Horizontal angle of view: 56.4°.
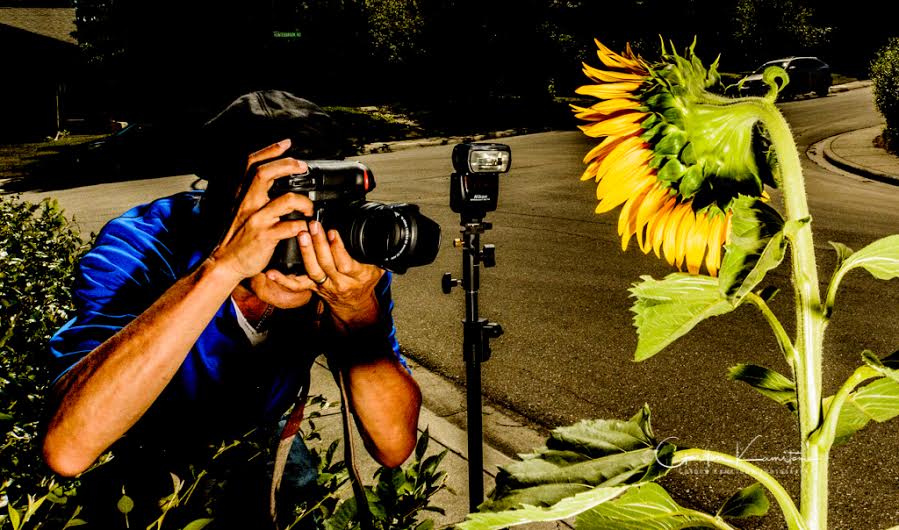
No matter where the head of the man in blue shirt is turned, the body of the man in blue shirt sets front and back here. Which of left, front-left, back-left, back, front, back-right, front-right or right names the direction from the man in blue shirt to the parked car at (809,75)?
left

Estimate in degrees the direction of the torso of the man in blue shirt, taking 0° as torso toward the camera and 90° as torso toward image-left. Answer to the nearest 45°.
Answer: approximately 315°

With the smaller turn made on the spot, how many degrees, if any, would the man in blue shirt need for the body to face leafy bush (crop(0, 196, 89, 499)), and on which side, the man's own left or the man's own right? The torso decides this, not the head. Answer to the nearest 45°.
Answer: approximately 180°

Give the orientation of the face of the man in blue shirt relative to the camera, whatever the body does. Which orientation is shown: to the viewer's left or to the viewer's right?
to the viewer's right

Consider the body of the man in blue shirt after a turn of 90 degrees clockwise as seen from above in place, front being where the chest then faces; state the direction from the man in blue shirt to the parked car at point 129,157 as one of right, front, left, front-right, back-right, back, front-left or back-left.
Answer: back-right

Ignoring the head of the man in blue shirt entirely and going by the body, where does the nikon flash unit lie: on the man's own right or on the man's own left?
on the man's own left
